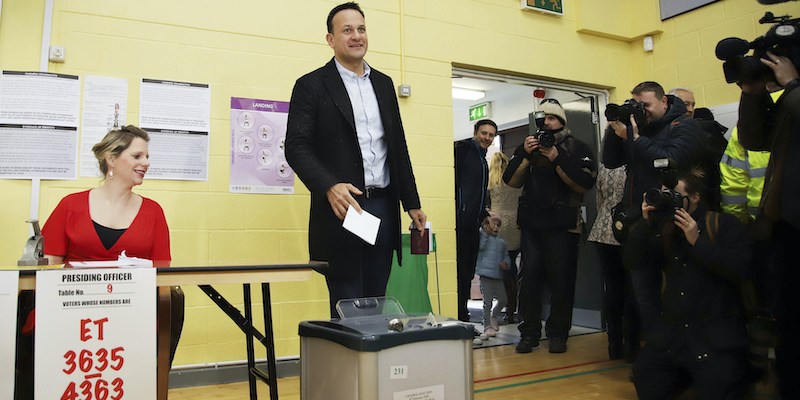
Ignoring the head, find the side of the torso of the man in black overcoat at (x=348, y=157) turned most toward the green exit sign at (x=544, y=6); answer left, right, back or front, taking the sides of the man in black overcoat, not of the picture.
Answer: left

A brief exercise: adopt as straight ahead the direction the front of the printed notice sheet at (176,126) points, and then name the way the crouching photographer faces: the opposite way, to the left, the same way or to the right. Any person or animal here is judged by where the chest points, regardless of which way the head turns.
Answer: to the right

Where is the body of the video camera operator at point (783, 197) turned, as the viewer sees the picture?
to the viewer's left

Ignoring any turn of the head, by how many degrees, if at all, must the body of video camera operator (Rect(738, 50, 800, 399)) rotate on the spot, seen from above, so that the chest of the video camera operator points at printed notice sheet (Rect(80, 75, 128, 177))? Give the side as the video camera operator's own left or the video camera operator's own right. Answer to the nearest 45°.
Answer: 0° — they already face it

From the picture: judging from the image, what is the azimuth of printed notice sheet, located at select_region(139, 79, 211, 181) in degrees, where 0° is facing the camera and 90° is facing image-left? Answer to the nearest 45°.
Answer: approximately 0°

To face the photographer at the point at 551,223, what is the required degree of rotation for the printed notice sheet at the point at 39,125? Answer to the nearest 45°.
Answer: approximately 90° to its left

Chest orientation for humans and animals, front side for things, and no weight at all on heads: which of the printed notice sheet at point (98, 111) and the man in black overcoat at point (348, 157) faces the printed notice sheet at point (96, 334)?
the printed notice sheet at point (98, 111)

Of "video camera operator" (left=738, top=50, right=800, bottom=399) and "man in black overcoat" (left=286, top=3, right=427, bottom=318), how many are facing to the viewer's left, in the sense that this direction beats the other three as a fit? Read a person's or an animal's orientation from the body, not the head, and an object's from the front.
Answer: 1
